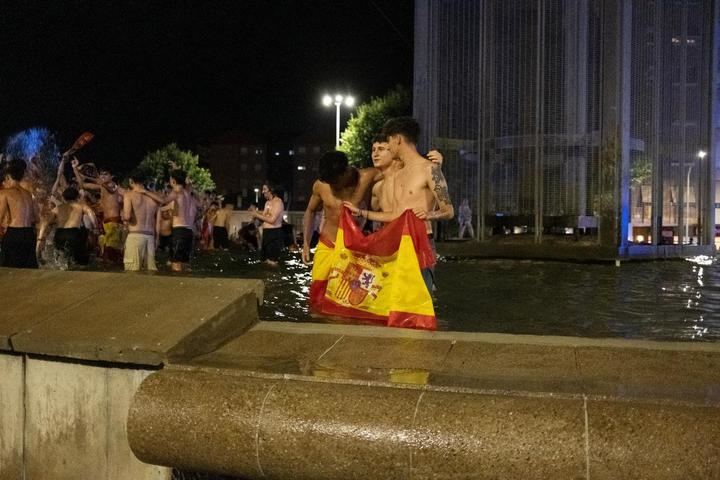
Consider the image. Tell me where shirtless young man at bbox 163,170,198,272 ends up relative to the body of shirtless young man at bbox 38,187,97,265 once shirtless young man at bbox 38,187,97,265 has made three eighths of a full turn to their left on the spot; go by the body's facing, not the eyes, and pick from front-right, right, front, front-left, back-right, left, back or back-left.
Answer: left

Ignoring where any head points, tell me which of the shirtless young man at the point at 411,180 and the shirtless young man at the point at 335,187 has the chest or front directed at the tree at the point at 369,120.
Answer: the shirtless young man at the point at 335,187

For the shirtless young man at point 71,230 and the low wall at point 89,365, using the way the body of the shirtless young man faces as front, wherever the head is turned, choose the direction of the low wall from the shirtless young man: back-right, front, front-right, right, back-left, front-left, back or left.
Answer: back

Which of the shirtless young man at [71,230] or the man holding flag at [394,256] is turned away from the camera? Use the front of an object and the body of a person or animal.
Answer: the shirtless young man

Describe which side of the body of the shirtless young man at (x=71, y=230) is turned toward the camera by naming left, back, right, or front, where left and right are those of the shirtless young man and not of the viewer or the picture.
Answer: back

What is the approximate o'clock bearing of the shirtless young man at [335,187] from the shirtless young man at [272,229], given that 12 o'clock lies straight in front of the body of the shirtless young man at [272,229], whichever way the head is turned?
the shirtless young man at [335,187] is roughly at 9 o'clock from the shirtless young man at [272,229].

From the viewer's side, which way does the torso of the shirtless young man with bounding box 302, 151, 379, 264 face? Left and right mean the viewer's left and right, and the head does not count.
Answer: facing away from the viewer

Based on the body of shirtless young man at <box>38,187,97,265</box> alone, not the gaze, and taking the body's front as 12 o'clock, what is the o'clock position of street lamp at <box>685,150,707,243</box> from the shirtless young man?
The street lamp is roughly at 3 o'clock from the shirtless young man.

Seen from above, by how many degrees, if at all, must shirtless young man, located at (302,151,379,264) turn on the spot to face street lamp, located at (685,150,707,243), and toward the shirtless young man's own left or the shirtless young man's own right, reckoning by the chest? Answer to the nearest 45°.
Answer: approximately 45° to the shirtless young man's own right

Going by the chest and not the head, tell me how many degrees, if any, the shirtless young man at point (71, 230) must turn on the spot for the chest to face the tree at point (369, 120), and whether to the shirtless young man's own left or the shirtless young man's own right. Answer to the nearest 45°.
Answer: approximately 45° to the shirtless young man's own right

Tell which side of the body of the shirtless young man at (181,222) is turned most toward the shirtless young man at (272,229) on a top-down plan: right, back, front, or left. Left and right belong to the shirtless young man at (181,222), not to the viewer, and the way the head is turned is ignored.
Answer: right

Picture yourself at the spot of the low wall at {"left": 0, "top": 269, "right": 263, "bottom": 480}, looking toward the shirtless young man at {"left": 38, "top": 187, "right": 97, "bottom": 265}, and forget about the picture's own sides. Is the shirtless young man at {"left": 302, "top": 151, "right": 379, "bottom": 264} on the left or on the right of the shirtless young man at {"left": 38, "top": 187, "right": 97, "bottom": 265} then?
right

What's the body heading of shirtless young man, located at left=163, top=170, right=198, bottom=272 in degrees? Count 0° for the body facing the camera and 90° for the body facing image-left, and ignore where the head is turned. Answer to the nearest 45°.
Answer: approximately 135°
